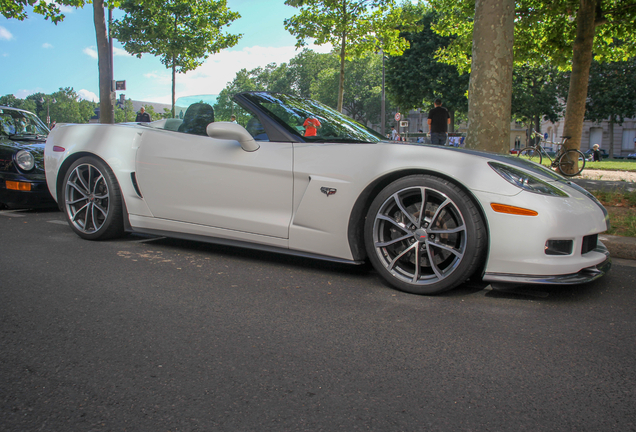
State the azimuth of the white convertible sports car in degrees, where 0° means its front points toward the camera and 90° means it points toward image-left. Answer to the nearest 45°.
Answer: approximately 315°

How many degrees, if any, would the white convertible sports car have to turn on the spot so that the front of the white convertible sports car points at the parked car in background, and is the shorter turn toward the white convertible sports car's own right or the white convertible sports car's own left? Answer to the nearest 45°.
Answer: approximately 180°

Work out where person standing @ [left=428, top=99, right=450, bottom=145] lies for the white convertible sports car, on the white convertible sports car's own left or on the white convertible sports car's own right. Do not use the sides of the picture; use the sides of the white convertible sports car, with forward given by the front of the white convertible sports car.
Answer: on the white convertible sports car's own left
